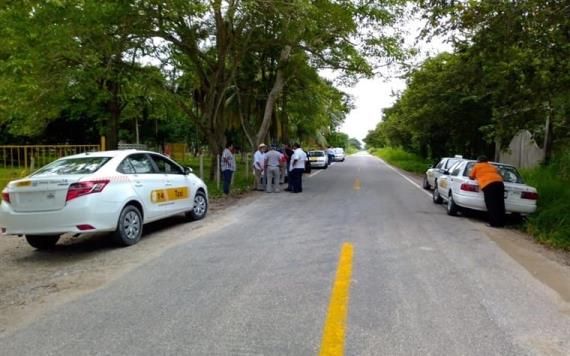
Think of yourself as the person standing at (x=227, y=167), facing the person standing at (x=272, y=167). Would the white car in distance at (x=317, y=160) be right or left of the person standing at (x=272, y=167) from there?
left

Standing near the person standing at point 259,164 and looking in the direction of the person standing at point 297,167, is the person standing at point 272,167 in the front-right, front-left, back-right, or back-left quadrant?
front-right

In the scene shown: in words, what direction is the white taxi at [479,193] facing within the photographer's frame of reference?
facing away from the viewer and to the left of the viewer

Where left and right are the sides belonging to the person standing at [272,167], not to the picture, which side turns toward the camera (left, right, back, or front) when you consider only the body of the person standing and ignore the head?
back

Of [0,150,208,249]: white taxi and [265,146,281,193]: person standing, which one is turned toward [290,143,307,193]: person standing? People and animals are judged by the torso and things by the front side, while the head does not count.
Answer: the white taxi

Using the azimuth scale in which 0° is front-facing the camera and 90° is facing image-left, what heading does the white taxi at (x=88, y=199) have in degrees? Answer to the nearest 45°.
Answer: approximately 225°

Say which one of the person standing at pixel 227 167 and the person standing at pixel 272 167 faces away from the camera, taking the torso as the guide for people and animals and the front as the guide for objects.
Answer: the person standing at pixel 272 167

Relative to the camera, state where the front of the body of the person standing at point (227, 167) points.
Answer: to the viewer's right

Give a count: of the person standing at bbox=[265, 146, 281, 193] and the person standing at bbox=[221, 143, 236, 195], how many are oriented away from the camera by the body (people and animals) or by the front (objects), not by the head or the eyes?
1

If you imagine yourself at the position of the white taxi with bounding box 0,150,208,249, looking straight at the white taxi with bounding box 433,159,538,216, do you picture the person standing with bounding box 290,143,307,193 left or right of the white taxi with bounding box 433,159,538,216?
left

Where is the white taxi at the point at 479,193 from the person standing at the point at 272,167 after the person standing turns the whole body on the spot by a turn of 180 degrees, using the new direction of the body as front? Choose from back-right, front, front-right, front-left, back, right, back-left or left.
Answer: front-left

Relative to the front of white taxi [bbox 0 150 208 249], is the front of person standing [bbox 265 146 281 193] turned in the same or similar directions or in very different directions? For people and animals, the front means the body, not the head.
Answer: same or similar directions

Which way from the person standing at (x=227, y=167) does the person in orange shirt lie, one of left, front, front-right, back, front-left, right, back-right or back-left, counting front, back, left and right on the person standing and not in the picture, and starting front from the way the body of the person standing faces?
front-right

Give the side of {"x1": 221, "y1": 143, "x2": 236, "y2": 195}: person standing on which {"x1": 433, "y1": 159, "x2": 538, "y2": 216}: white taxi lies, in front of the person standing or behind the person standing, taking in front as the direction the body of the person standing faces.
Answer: in front

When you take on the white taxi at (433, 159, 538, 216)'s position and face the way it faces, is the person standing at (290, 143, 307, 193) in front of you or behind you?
in front

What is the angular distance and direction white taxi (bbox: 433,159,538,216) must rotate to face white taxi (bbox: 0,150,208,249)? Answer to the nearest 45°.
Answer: approximately 90° to its left
